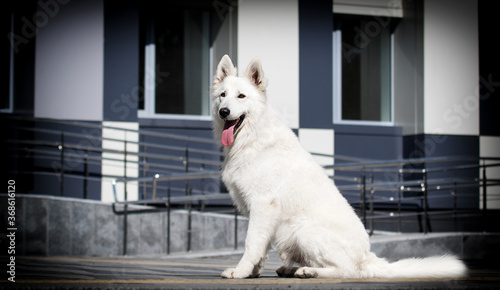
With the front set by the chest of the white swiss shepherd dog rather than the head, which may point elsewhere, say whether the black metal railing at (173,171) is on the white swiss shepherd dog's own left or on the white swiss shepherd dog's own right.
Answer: on the white swiss shepherd dog's own right

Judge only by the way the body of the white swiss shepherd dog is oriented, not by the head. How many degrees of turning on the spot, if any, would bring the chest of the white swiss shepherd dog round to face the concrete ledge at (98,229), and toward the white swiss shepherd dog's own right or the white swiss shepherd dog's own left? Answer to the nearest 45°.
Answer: approximately 45° to the white swiss shepherd dog's own right

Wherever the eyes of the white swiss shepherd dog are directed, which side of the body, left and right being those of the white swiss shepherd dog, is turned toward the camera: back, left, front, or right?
left
